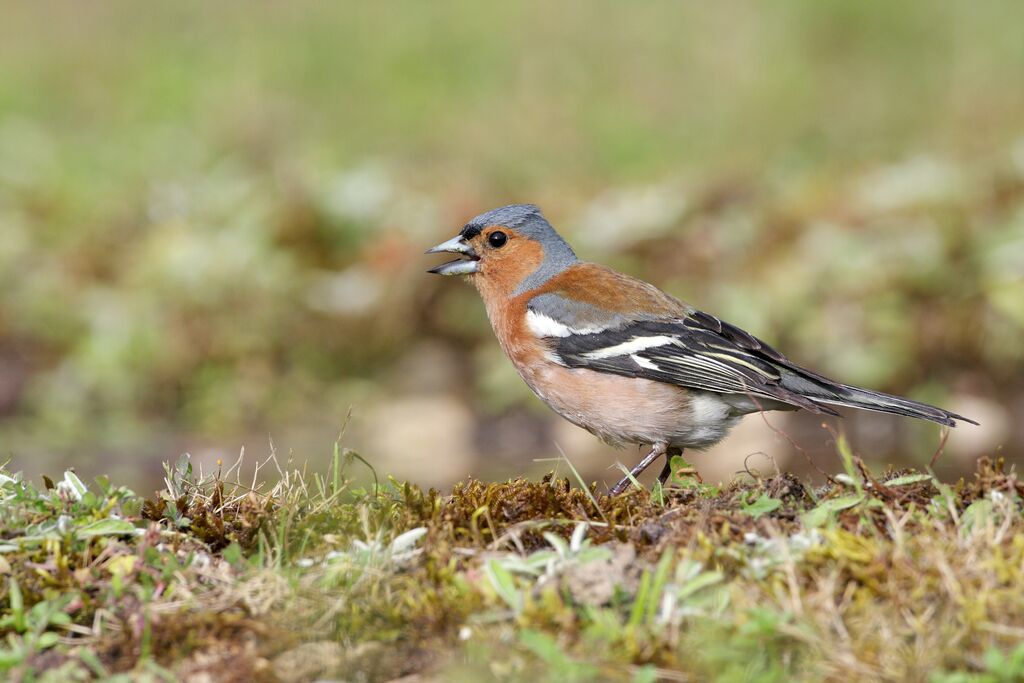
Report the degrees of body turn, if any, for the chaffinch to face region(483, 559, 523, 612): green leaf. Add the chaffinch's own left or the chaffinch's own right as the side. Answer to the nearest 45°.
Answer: approximately 90° to the chaffinch's own left

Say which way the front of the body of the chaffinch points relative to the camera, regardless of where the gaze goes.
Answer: to the viewer's left

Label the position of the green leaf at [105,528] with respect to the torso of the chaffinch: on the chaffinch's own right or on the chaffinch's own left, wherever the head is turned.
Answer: on the chaffinch's own left

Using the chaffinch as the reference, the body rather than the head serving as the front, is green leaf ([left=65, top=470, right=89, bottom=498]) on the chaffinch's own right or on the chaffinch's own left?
on the chaffinch's own left

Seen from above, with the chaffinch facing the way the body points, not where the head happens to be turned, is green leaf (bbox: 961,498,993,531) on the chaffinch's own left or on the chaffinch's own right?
on the chaffinch's own left

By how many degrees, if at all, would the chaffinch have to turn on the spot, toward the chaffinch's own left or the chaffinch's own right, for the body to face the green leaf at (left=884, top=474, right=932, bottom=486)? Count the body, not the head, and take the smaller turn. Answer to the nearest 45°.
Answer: approximately 135° to the chaffinch's own left

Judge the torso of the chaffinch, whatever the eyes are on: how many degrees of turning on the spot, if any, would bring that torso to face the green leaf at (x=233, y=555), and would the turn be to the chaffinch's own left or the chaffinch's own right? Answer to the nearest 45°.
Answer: approximately 45° to the chaffinch's own left

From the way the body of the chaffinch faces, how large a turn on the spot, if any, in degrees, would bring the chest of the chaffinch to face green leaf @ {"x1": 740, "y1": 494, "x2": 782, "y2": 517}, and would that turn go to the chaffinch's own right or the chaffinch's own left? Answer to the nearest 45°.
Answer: approximately 90° to the chaffinch's own left
